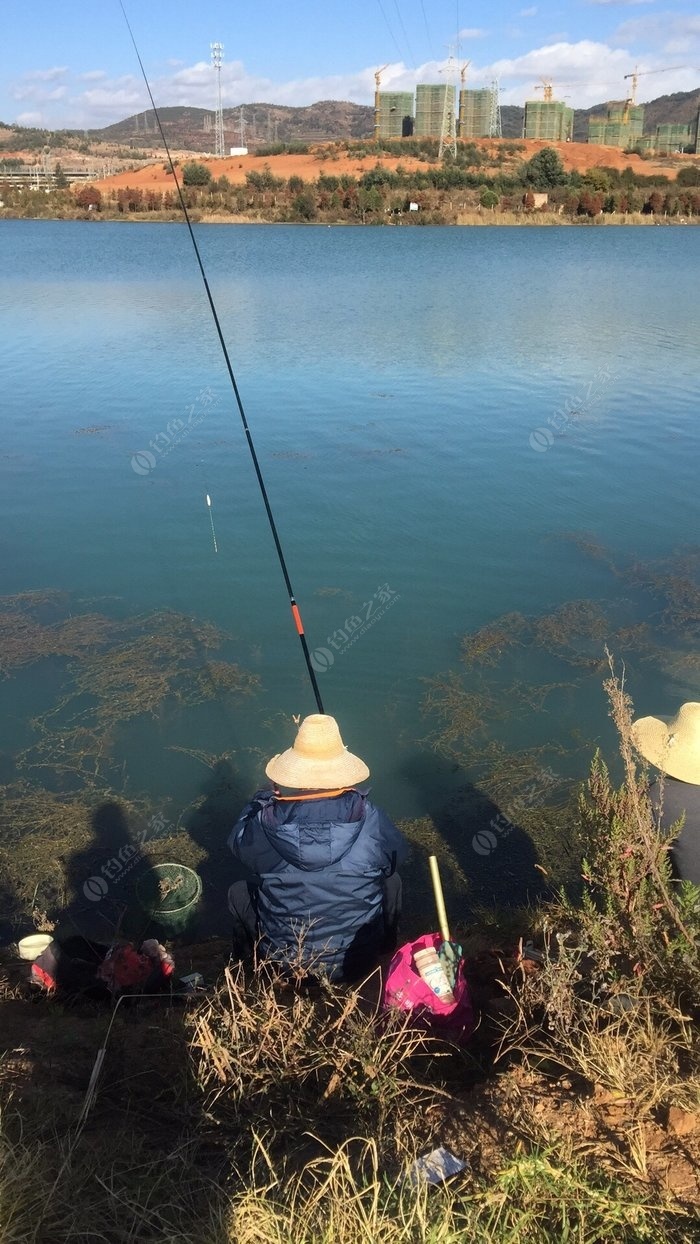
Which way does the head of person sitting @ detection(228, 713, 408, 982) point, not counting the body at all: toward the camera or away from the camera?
away from the camera

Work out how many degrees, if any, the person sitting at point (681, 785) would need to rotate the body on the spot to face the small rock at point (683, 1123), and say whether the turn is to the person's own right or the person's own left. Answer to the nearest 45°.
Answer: approximately 180°

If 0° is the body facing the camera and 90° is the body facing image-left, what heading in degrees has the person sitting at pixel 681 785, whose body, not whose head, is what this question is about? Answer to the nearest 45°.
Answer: approximately 180°

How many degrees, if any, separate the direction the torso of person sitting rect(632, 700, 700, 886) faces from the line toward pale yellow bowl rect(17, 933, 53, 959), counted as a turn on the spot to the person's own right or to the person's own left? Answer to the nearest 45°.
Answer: approximately 90° to the person's own left

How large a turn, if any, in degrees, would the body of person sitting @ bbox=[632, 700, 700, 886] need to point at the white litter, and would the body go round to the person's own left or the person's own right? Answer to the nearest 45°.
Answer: approximately 180°

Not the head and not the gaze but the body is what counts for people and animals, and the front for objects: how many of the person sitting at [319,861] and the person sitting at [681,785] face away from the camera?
2

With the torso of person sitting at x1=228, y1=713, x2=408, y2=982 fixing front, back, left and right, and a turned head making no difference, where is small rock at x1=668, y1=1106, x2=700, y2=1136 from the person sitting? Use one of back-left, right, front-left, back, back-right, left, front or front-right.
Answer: back-right

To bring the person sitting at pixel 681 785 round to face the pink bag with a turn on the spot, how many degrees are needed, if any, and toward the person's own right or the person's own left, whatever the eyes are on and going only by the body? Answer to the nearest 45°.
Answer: approximately 135° to the person's own left

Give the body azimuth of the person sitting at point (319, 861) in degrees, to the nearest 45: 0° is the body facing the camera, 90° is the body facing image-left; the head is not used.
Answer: approximately 180°

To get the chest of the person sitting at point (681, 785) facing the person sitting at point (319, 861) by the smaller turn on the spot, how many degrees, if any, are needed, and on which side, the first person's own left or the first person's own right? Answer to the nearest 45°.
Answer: approximately 135° to the first person's own left
